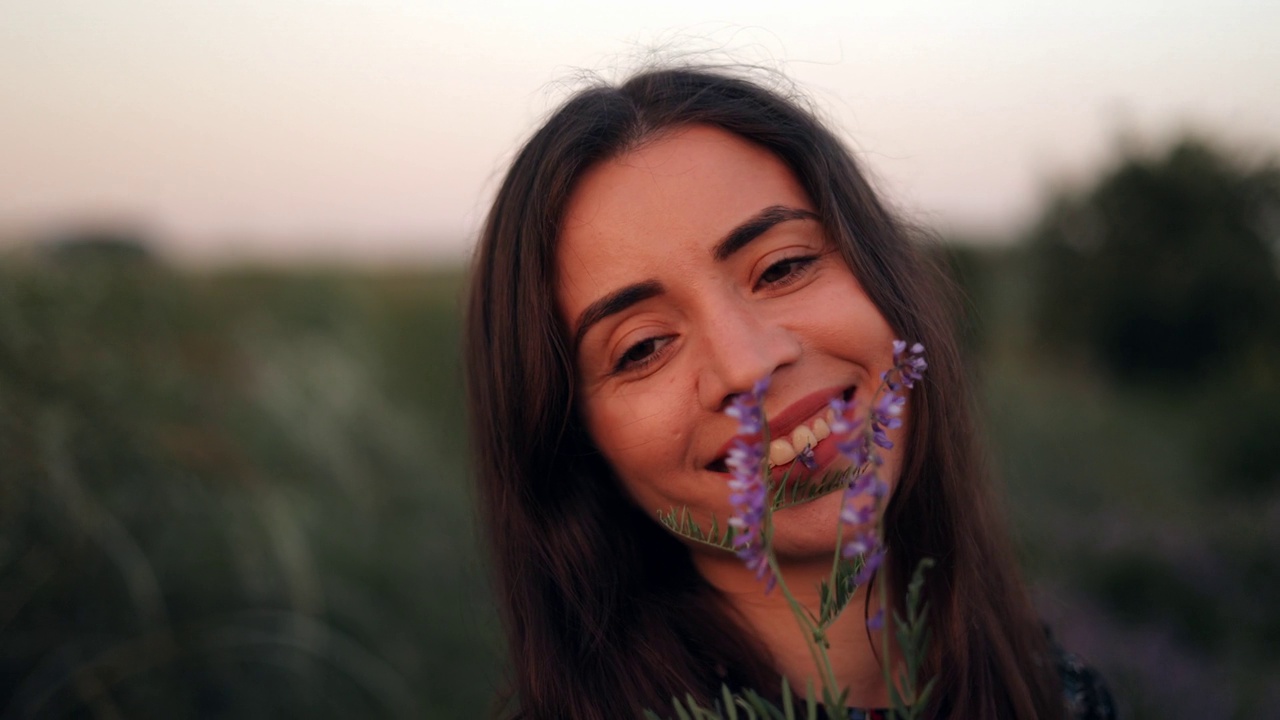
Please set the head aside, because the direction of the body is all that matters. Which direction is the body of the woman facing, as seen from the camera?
toward the camera
